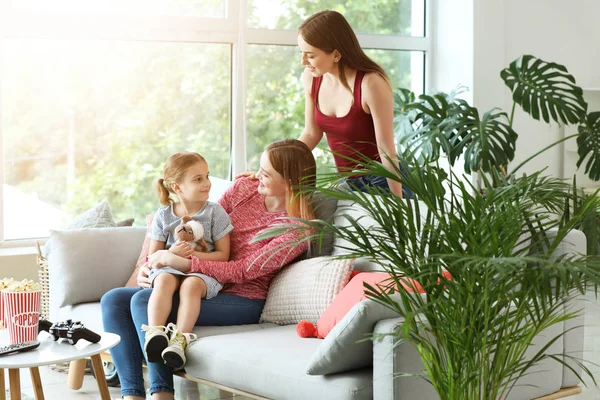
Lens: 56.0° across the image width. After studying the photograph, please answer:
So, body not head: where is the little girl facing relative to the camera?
toward the camera

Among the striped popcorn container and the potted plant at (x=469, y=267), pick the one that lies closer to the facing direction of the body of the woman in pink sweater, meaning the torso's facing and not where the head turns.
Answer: the striped popcorn container

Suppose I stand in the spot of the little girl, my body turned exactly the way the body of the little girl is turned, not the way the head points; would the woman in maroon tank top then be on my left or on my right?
on my left

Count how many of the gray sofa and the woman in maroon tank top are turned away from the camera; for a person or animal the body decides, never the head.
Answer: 0

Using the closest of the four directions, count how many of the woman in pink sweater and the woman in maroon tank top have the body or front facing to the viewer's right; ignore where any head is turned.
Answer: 0

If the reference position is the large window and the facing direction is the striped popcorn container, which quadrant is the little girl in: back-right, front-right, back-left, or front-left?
front-left

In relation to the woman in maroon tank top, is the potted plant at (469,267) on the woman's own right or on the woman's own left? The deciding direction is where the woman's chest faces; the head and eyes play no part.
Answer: on the woman's own left

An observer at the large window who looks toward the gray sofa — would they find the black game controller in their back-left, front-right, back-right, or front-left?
front-right

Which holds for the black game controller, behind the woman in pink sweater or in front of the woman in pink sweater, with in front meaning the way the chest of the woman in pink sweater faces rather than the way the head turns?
in front

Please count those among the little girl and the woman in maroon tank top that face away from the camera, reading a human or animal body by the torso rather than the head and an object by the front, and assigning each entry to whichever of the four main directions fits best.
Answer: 0

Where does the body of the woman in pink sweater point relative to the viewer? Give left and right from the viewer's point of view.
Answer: facing the viewer and to the left of the viewer

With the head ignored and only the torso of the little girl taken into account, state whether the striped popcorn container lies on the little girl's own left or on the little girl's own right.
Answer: on the little girl's own right

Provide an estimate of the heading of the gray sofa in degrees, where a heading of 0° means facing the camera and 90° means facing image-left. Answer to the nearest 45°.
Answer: approximately 45°

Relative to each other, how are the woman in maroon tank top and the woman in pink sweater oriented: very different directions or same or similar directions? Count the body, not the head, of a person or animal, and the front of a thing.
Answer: same or similar directions

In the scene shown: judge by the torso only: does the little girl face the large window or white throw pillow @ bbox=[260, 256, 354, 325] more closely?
the white throw pillow

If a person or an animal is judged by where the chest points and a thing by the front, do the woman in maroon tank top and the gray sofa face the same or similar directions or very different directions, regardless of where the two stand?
same or similar directions

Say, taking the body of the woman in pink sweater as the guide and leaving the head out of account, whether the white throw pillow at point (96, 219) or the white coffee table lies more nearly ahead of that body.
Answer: the white coffee table
